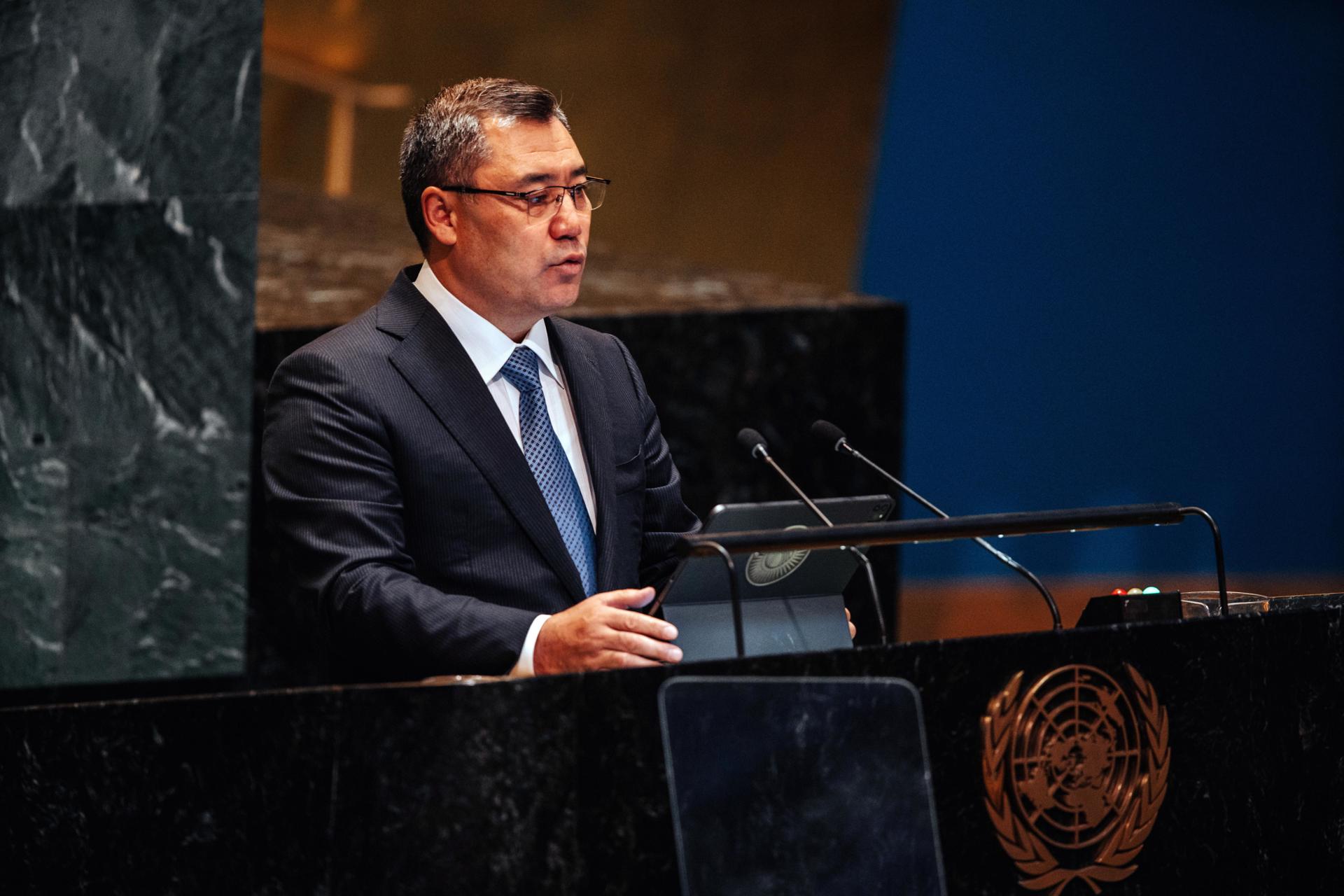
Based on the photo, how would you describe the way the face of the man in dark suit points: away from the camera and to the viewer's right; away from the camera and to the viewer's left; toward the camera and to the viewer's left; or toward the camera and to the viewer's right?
toward the camera and to the viewer's right

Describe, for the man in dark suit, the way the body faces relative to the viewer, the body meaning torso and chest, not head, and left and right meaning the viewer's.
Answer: facing the viewer and to the right of the viewer

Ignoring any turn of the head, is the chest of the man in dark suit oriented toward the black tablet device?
yes
